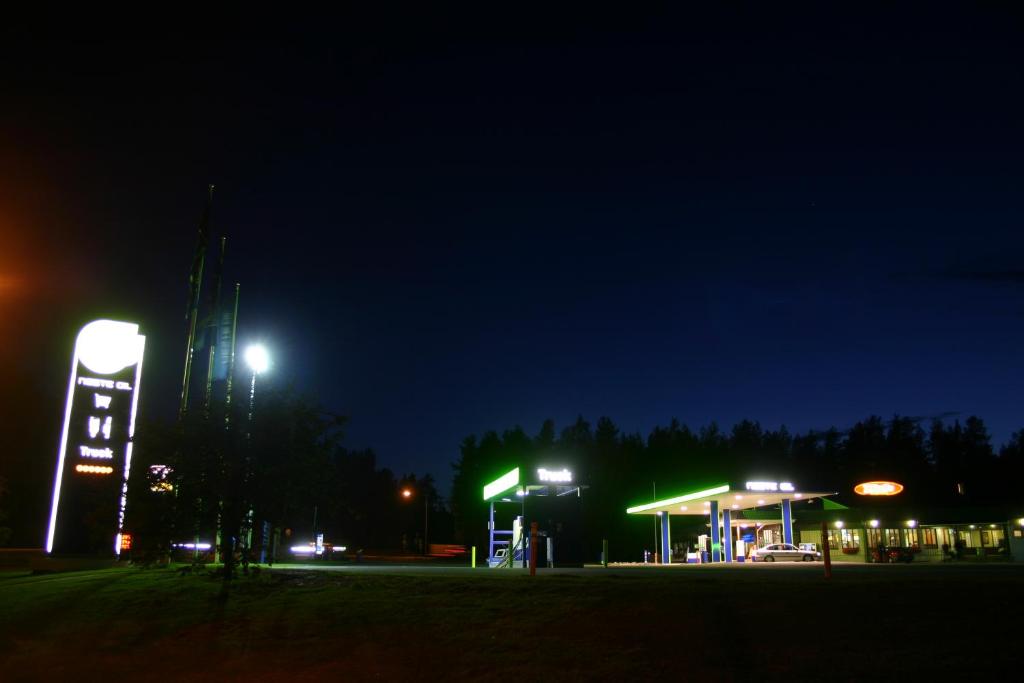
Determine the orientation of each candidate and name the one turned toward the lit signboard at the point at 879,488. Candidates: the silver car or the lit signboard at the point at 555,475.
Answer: the silver car

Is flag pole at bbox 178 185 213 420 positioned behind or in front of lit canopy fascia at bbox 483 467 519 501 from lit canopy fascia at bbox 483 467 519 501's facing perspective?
in front

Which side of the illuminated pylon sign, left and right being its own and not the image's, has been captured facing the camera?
front

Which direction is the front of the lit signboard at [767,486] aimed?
toward the camera

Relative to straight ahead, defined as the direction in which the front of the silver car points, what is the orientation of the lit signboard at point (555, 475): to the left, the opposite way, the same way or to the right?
to the right

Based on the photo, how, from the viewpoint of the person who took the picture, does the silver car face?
facing to the right of the viewer

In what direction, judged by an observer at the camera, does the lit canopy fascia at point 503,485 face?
facing the viewer and to the left of the viewer

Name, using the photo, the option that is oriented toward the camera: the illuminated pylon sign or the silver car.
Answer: the illuminated pylon sign

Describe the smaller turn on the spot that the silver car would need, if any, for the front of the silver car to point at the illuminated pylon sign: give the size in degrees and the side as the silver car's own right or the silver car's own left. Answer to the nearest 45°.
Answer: approximately 135° to the silver car's own right

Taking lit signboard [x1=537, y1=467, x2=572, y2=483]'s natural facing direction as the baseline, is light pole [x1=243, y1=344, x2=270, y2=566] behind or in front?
in front

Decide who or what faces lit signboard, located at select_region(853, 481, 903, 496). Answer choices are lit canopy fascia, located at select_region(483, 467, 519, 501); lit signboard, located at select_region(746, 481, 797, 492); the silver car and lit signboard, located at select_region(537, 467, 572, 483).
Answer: the silver car

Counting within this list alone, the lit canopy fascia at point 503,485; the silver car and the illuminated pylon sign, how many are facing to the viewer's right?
1

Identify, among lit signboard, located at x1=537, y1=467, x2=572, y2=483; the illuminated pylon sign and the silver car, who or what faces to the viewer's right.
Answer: the silver car

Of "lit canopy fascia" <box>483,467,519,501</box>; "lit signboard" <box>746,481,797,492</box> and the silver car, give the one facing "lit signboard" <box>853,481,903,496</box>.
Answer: the silver car

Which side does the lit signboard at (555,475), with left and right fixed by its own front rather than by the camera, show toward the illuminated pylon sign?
right

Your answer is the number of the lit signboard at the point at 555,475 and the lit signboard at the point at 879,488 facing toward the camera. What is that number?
2

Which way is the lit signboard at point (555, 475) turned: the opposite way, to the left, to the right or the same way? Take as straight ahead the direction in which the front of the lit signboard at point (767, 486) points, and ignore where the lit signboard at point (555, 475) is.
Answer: the same way

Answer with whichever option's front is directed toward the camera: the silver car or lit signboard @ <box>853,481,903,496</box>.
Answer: the lit signboard

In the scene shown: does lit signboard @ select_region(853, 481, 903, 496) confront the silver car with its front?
no

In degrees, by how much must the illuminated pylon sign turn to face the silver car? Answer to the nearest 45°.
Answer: approximately 90° to its left

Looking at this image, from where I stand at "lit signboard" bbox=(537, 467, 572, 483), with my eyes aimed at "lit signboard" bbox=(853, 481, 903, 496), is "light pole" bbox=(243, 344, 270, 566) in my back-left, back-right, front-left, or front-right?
back-right

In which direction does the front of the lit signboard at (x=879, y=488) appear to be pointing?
toward the camera

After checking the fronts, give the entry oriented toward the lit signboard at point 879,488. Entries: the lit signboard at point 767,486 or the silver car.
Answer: the silver car
